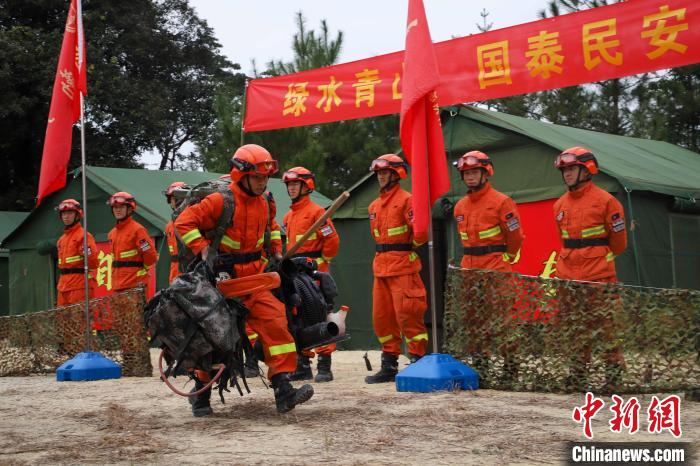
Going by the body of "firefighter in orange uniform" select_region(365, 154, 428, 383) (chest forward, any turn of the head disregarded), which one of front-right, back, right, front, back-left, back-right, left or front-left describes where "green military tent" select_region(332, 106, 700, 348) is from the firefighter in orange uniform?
back

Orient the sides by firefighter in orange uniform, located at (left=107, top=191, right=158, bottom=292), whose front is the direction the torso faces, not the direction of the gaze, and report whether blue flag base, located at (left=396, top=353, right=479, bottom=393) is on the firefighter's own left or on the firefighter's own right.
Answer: on the firefighter's own left

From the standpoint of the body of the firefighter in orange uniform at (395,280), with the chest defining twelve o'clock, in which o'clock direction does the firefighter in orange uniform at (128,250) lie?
the firefighter in orange uniform at (128,250) is roughly at 3 o'clock from the firefighter in orange uniform at (395,280).

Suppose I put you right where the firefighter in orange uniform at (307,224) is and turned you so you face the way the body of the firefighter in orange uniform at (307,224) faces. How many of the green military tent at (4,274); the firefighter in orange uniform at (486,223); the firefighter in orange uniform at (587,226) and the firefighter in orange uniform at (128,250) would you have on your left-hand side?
2

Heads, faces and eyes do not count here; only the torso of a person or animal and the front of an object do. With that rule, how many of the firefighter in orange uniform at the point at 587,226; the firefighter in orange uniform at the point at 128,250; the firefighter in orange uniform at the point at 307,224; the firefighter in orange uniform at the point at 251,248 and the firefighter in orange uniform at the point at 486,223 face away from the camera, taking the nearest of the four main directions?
0

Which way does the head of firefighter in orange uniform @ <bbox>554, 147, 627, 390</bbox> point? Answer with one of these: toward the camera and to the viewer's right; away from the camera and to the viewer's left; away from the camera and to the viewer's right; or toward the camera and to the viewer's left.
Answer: toward the camera and to the viewer's left

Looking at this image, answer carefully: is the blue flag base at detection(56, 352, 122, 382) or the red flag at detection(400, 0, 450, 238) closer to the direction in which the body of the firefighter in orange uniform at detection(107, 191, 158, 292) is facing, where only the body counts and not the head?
the blue flag base

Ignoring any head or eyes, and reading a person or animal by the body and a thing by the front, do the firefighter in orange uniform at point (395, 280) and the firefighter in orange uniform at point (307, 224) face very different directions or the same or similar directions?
same or similar directions

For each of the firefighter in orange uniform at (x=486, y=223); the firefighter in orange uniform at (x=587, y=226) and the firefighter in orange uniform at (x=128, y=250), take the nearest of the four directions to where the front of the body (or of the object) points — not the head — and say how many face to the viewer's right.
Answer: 0

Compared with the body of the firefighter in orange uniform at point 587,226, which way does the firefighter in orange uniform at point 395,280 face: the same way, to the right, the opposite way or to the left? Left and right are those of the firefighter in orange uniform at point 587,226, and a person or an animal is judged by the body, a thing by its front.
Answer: the same way

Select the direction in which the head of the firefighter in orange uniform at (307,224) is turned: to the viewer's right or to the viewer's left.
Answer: to the viewer's left

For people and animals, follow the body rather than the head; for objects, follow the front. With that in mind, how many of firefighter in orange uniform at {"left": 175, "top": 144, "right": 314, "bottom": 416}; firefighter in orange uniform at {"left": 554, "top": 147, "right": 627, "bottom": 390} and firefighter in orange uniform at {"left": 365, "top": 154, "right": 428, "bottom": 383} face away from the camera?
0

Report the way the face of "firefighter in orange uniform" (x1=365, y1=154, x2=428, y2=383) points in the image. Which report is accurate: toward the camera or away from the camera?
toward the camera

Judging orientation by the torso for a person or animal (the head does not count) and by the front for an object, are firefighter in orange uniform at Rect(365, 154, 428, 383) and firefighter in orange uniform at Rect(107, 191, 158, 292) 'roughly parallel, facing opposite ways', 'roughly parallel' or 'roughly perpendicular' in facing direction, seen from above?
roughly parallel

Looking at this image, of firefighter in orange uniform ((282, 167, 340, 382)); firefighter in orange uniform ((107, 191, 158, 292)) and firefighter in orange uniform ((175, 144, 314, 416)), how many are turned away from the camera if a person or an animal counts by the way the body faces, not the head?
0
